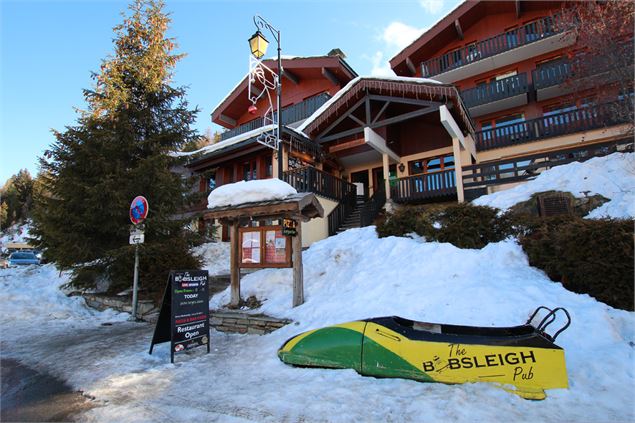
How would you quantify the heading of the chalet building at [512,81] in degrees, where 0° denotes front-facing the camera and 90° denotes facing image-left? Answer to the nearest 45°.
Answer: approximately 45°

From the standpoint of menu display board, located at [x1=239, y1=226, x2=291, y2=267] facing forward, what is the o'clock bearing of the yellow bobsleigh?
The yellow bobsleigh is roughly at 11 o'clock from the menu display board.

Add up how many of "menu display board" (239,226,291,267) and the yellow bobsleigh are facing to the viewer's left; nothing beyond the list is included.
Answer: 1

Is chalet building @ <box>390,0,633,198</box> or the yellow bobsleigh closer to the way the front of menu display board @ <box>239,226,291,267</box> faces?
the yellow bobsleigh

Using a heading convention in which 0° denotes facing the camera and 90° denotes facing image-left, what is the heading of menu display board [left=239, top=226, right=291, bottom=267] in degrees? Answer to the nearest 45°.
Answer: approximately 0°

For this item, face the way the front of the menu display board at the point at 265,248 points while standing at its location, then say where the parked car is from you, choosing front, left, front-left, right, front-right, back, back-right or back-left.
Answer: back-right

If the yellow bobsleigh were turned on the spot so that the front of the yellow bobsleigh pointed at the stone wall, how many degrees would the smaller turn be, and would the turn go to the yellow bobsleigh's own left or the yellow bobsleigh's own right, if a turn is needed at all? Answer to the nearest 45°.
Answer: approximately 45° to the yellow bobsleigh's own right

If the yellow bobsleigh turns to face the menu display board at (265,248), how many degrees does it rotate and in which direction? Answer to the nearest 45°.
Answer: approximately 45° to its right

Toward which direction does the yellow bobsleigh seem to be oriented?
to the viewer's left

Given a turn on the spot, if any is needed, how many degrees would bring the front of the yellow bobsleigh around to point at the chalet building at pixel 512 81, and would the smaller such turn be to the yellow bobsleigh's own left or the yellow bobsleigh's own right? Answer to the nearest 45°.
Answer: approximately 90° to the yellow bobsleigh's own right
